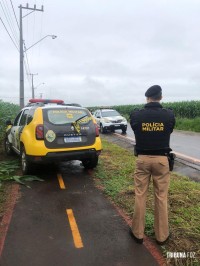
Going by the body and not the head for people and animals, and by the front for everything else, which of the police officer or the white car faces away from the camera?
the police officer

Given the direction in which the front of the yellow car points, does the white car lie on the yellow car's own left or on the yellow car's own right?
on the yellow car's own right

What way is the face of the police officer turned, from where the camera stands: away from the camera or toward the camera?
away from the camera

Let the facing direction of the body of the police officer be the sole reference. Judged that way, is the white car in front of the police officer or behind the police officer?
in front

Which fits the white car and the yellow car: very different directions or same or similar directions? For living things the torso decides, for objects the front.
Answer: very different directions

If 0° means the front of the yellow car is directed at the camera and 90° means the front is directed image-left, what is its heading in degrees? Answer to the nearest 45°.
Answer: approximately 135°

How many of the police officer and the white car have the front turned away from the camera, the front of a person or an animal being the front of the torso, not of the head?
1

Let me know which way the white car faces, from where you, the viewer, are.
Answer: facing the viewer and to the right of the viewer

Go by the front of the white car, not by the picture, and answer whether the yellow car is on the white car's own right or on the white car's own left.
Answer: on the white car's own right

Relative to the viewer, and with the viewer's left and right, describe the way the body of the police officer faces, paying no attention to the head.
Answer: facing away from the viewer

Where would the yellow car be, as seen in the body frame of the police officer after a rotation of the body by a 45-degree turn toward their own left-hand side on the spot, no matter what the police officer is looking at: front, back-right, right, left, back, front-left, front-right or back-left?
front
